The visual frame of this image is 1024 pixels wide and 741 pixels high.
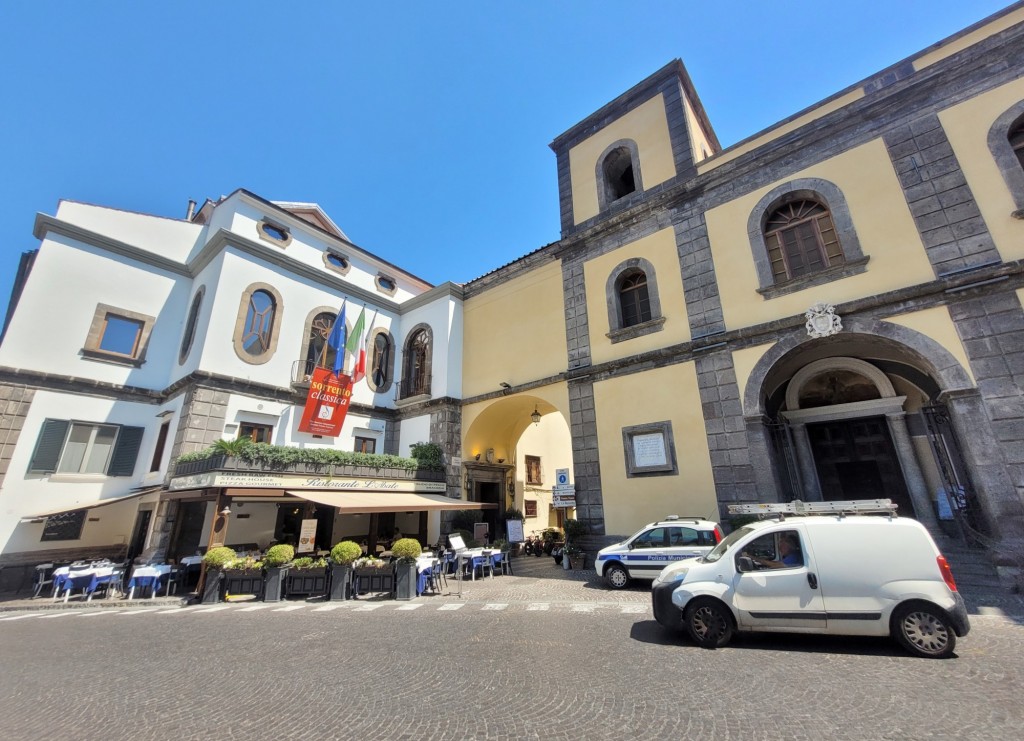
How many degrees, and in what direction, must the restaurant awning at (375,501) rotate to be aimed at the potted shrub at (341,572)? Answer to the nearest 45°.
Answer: approximately 45° to its right

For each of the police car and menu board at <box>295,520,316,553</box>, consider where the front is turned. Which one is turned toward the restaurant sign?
the police car

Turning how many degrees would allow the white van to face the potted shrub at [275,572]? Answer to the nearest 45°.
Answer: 0° — it already faces it

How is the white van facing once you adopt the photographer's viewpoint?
facing to the left of the viewer

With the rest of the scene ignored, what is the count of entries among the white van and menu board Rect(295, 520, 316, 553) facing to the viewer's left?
1

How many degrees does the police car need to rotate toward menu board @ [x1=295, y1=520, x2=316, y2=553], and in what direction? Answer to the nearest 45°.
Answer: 0° — it already faces it

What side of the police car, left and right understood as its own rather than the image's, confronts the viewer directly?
left

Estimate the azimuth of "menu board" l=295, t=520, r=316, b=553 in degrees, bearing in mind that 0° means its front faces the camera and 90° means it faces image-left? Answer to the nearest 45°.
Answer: approximately 0°

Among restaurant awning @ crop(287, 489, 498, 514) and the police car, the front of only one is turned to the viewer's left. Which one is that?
the police car

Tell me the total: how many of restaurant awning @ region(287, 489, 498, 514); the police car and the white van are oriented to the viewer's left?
2
